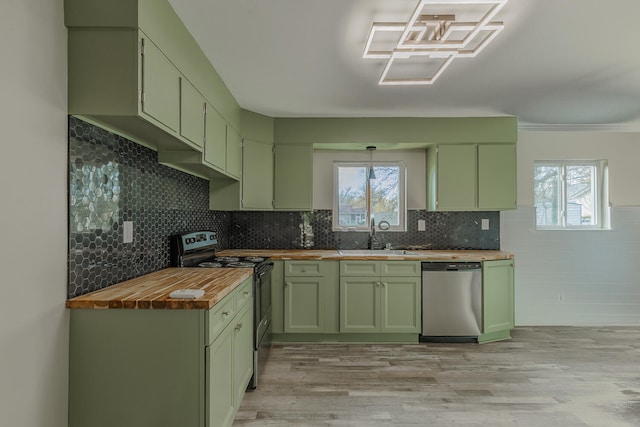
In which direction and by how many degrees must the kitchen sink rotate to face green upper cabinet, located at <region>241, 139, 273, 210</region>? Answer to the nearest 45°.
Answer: approximately 90° to its right

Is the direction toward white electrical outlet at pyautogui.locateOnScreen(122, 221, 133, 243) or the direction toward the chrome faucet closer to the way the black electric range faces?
the chrome faucet

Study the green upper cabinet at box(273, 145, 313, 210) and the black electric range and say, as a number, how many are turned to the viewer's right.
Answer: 1

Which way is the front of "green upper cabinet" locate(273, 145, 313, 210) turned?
toward the camera

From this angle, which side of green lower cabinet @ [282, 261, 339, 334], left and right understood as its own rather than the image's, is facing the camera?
front

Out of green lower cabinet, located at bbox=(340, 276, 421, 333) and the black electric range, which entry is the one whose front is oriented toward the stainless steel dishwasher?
the black electric range

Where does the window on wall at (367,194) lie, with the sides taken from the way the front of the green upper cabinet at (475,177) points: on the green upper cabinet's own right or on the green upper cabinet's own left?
on the green upper cabinet's own right

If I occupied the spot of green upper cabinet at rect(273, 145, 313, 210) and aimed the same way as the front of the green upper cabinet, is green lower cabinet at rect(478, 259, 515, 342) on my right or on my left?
on my left

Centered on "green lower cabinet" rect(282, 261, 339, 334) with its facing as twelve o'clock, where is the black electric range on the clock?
The black electric range is roughly at 1 o'clock from the green lower cabinet.

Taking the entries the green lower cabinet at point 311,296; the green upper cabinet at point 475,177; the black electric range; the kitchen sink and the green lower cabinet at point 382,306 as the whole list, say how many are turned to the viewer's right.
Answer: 1
